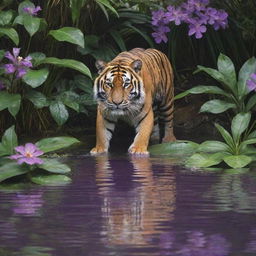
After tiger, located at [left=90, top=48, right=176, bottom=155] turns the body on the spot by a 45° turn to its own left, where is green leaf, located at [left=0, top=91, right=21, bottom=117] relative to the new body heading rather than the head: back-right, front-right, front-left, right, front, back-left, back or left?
right

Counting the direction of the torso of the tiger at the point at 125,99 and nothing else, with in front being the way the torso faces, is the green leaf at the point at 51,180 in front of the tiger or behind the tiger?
in front

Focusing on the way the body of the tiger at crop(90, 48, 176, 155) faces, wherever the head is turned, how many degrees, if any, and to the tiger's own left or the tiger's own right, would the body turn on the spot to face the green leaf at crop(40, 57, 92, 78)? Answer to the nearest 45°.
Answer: approximately 45° to the tiger's own right

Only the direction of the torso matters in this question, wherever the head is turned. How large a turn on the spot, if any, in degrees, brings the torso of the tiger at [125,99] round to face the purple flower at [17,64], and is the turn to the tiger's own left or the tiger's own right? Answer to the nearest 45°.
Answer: approximately 45° to the tiger's own right

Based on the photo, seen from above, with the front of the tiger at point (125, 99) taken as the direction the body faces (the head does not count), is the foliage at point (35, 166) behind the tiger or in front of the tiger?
in front

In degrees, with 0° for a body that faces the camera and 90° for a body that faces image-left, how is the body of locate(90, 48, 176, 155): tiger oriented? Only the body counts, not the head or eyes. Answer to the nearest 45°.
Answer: approximately 45°

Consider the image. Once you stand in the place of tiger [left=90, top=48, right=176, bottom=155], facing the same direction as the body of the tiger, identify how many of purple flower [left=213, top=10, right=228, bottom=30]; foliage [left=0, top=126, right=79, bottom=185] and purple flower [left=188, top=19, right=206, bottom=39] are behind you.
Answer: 2

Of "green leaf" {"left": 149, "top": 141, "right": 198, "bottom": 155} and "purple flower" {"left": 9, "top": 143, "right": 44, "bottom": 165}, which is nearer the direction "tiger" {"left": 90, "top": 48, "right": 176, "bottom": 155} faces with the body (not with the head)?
the purple flower

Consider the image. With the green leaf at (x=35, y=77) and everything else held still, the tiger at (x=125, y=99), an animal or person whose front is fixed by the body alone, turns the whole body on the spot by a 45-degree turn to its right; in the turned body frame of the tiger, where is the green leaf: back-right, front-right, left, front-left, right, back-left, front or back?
front

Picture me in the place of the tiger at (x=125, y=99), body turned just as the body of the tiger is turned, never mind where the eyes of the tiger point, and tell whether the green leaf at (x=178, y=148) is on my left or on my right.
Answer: on my left

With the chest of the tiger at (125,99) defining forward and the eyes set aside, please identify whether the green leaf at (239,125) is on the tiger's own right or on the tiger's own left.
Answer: on the tiger's own left
